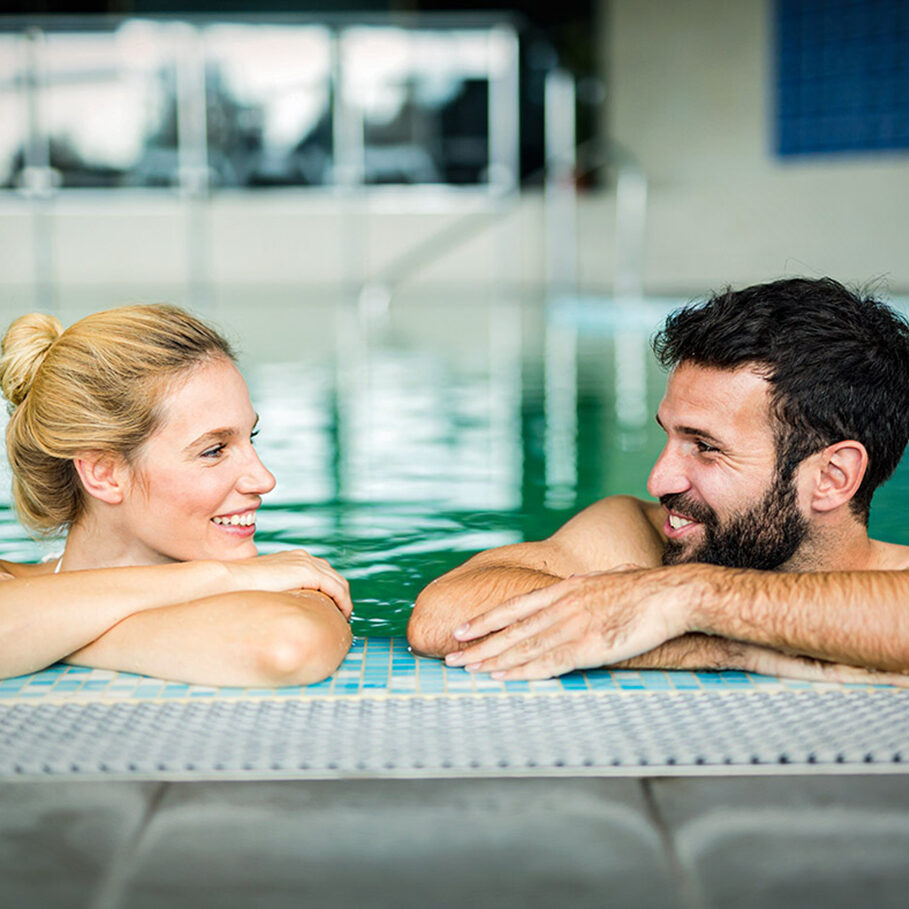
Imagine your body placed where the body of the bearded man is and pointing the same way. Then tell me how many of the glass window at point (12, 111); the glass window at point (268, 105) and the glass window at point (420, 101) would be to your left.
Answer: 0

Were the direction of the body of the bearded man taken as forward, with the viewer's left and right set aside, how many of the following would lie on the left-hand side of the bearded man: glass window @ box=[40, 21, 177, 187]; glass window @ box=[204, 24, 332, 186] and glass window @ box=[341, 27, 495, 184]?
0

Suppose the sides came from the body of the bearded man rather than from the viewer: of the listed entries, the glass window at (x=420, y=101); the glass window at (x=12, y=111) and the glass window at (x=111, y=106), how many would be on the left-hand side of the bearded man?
0

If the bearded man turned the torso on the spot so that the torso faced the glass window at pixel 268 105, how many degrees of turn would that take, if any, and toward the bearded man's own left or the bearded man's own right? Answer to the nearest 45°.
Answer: approximately 135° to the bearded man's own right

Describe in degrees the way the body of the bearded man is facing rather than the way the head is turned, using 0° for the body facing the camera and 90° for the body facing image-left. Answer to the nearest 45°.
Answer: approximately 45°

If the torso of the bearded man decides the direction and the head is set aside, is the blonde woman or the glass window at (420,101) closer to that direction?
the blonde woman

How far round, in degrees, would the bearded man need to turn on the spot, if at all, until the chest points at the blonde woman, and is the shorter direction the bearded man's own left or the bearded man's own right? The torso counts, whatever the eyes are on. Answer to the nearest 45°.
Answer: approximately 45° to the bearded man's own right

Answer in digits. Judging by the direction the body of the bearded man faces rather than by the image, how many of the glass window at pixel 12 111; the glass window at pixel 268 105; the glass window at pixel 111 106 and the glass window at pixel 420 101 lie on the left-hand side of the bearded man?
0

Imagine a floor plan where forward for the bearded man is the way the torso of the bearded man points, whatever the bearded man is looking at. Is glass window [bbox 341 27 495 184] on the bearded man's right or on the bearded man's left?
on the bearded man's right

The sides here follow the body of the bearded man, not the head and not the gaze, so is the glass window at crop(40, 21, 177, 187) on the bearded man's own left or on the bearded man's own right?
on the bearded man's own right
